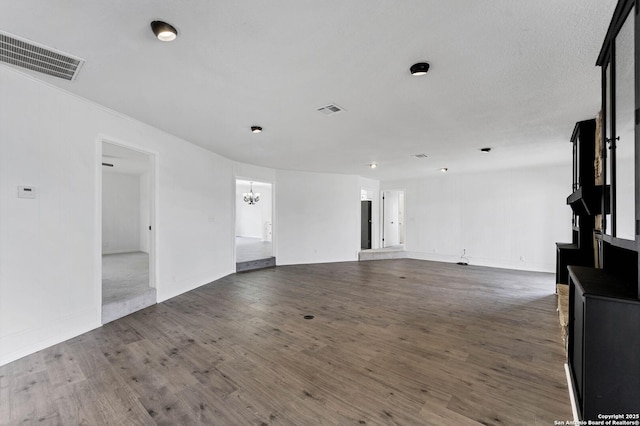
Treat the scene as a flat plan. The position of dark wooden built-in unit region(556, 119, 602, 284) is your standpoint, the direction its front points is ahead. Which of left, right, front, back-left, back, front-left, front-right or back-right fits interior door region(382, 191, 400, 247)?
front-right

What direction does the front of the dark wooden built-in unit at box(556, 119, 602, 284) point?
to the viewer's left

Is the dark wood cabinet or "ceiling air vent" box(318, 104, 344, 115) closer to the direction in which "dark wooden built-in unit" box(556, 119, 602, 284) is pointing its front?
the ceiling air vent

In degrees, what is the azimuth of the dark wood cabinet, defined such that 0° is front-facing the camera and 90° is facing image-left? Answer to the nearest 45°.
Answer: approximately 90°

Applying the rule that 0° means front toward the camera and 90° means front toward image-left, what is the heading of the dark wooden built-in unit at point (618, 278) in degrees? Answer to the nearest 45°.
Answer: approximately 90°
